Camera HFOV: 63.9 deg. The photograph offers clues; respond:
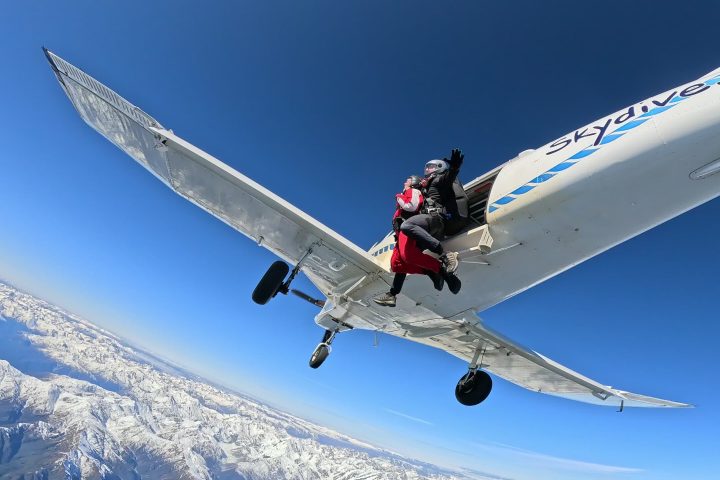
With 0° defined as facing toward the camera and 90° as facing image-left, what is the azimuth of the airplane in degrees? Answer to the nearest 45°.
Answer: approximately 135°
